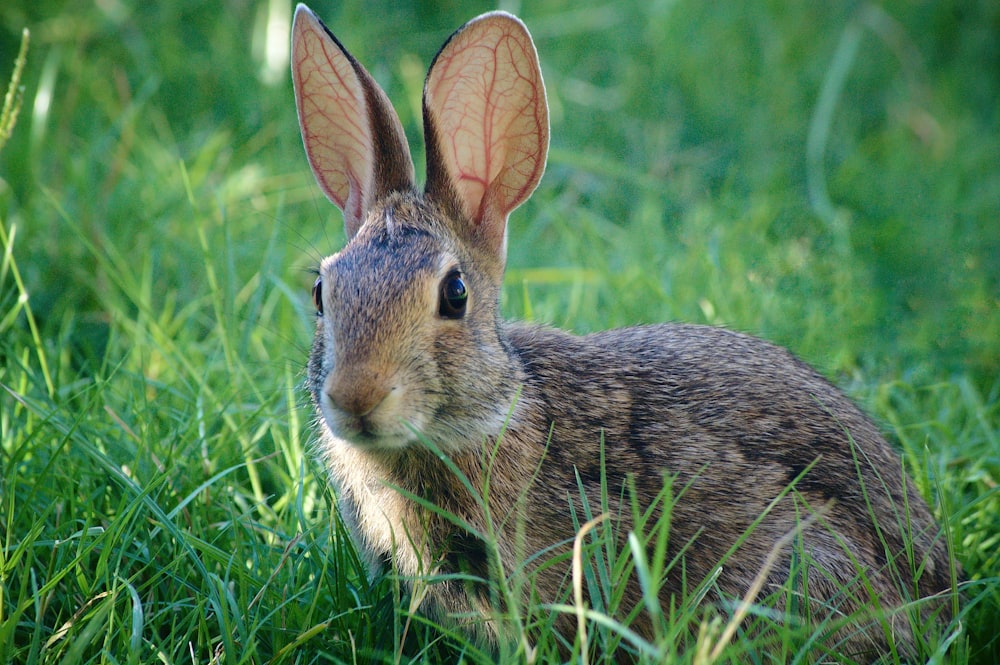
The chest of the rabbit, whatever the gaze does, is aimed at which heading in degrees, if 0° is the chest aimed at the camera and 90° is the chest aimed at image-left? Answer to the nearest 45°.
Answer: approximately 45°
